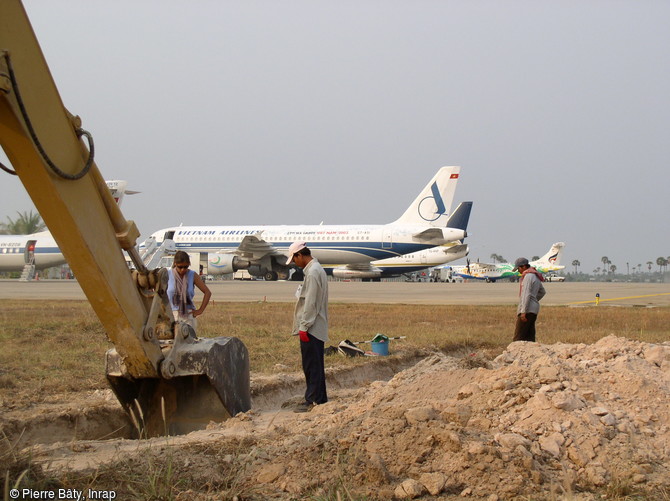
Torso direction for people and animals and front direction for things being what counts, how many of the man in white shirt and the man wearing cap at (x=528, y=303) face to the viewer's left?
2

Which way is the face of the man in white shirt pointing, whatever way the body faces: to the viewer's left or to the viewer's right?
to the viewer's left

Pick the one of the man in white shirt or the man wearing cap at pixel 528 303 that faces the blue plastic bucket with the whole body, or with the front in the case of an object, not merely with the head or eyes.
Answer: the man wearing cap

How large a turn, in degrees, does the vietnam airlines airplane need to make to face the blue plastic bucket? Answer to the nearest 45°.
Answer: approximately 90° to its left

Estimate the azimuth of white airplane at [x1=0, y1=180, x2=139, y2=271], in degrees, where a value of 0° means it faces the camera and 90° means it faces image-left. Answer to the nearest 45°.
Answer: approximately 90°

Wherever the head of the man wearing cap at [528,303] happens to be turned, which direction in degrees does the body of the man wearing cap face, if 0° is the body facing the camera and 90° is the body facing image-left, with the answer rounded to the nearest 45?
approximately 90°

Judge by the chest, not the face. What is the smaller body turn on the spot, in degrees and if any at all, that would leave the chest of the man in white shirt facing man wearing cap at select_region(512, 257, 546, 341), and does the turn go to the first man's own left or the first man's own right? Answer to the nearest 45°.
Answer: approximately 135° to the first man's own right

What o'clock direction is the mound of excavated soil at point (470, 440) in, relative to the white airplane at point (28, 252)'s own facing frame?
The mound of excavated soil is roughly at 9 o'clock from the white airplane.

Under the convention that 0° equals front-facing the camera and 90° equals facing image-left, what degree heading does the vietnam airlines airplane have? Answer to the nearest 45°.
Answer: approximately 90°

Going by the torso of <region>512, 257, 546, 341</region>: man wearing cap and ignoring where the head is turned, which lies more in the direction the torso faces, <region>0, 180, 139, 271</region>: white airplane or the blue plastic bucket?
the blue plastic bucket

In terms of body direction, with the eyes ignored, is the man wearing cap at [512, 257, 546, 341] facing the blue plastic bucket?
yes
